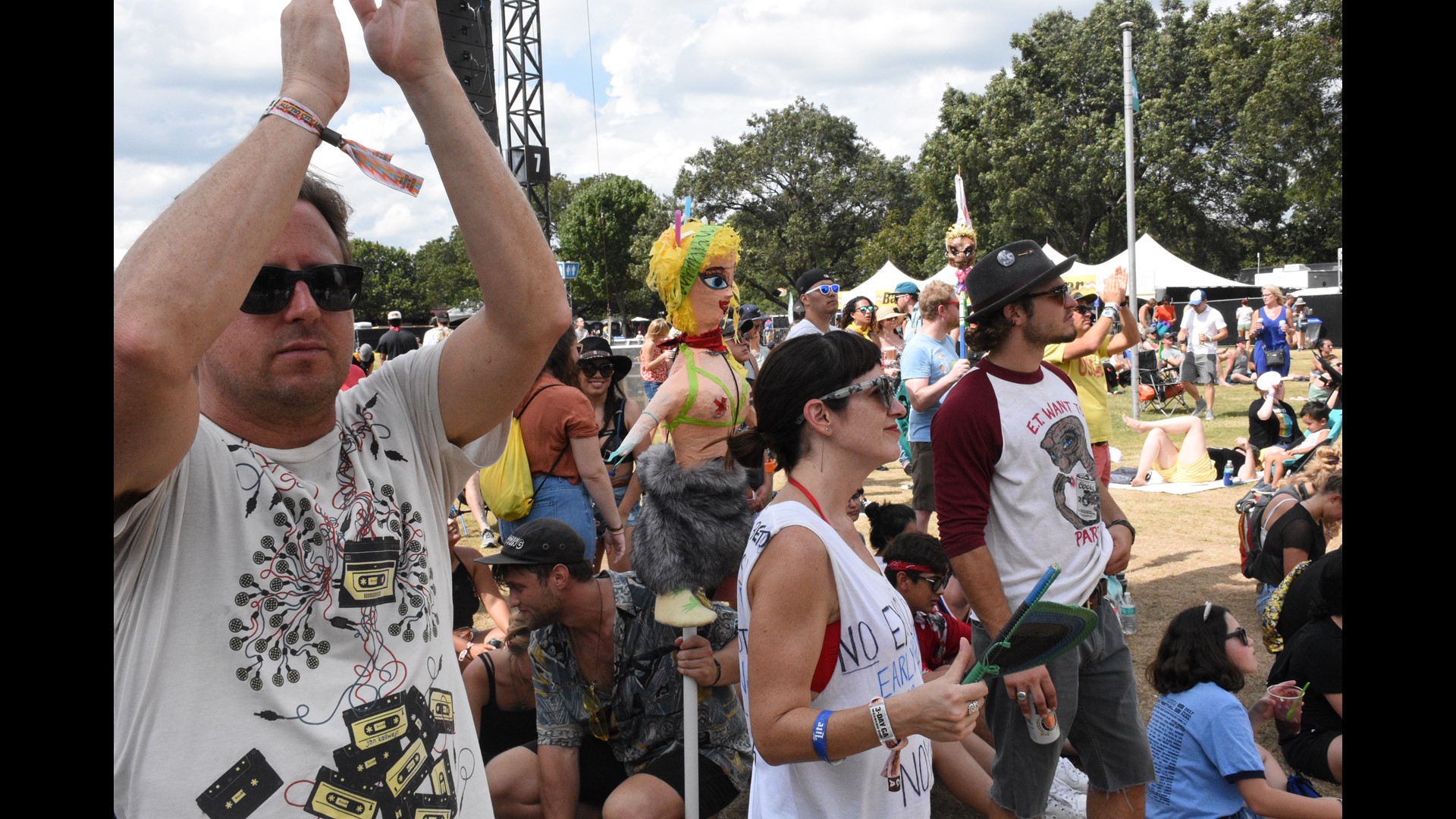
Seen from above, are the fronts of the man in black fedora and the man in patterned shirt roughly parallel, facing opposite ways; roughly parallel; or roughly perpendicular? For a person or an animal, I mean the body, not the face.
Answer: roughly perpendicular

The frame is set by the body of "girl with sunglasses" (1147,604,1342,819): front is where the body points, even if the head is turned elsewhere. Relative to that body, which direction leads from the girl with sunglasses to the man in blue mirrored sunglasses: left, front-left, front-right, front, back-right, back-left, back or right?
left

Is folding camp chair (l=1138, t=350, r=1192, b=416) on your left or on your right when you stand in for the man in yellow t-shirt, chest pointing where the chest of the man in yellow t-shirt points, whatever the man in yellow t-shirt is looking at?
on your left

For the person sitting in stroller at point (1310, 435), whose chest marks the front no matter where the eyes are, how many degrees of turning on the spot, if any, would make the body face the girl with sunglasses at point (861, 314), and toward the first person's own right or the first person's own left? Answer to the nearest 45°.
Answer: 0° — they already face them

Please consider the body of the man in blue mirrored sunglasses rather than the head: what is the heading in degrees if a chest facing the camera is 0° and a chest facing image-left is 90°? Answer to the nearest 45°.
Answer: approximately 315°

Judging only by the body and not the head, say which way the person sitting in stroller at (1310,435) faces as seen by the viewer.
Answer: to the viewer's left
